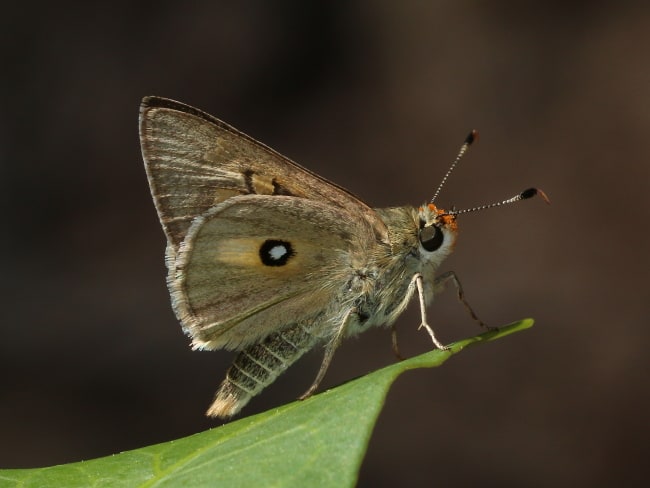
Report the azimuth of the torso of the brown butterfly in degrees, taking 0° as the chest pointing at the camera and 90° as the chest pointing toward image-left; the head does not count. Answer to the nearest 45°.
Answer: approximately 270°
